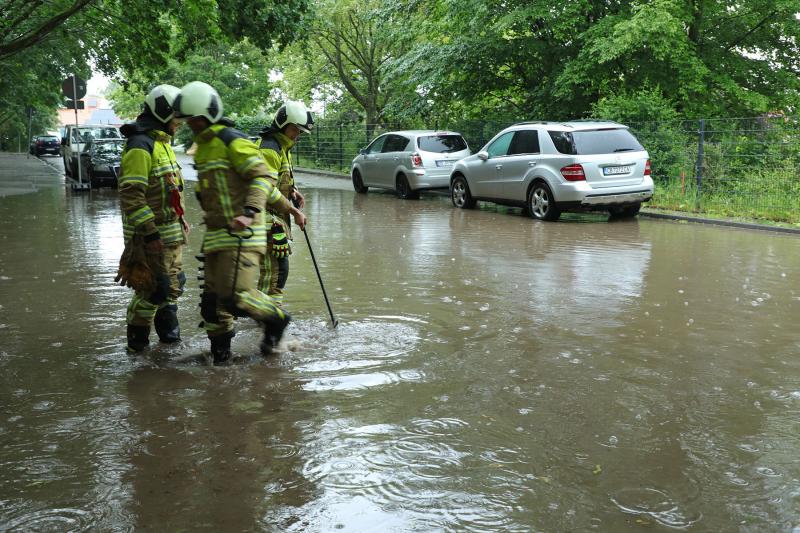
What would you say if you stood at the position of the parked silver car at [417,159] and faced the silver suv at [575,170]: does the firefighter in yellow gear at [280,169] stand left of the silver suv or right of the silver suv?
right

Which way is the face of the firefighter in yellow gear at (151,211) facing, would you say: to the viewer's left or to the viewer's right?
to the viewer's right

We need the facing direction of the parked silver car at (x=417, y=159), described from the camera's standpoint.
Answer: facing away from the viewer and to the left of the viewer

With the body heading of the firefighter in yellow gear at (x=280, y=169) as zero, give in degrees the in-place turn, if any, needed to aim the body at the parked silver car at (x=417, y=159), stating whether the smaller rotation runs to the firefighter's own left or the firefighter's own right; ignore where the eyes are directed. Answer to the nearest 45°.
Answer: approximately 90° to the firefighter's own left

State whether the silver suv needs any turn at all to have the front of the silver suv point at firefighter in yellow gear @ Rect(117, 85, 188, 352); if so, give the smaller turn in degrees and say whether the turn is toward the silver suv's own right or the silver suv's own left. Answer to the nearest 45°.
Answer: approximately 135° to the silver suv's own left

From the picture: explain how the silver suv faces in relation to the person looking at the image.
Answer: facing away from the viewer and to the left of the viewer
